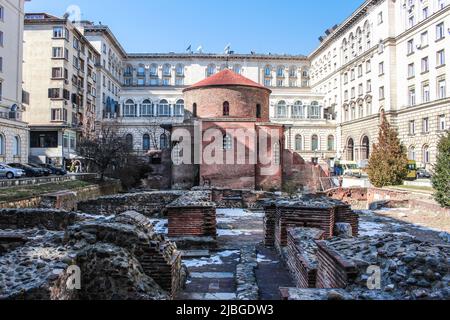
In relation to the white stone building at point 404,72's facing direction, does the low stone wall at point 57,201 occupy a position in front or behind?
in front

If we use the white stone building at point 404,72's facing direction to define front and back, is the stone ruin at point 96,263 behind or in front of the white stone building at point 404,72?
in front

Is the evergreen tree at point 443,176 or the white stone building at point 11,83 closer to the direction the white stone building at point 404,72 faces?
the white stone building

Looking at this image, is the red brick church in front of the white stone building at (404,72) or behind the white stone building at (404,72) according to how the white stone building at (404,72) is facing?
in front

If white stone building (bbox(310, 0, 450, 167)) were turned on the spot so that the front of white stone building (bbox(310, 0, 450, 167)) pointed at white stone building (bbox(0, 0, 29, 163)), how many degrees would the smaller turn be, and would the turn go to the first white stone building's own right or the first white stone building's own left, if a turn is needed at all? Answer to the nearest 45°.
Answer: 0° — it already faces it

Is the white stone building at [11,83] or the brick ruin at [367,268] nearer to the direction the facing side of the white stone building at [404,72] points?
the white stone building

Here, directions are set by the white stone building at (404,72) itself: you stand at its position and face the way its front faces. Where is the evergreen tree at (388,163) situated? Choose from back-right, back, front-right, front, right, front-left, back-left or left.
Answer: front-left

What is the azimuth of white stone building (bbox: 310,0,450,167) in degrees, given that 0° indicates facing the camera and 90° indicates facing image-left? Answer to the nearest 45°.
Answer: approximately 45°
